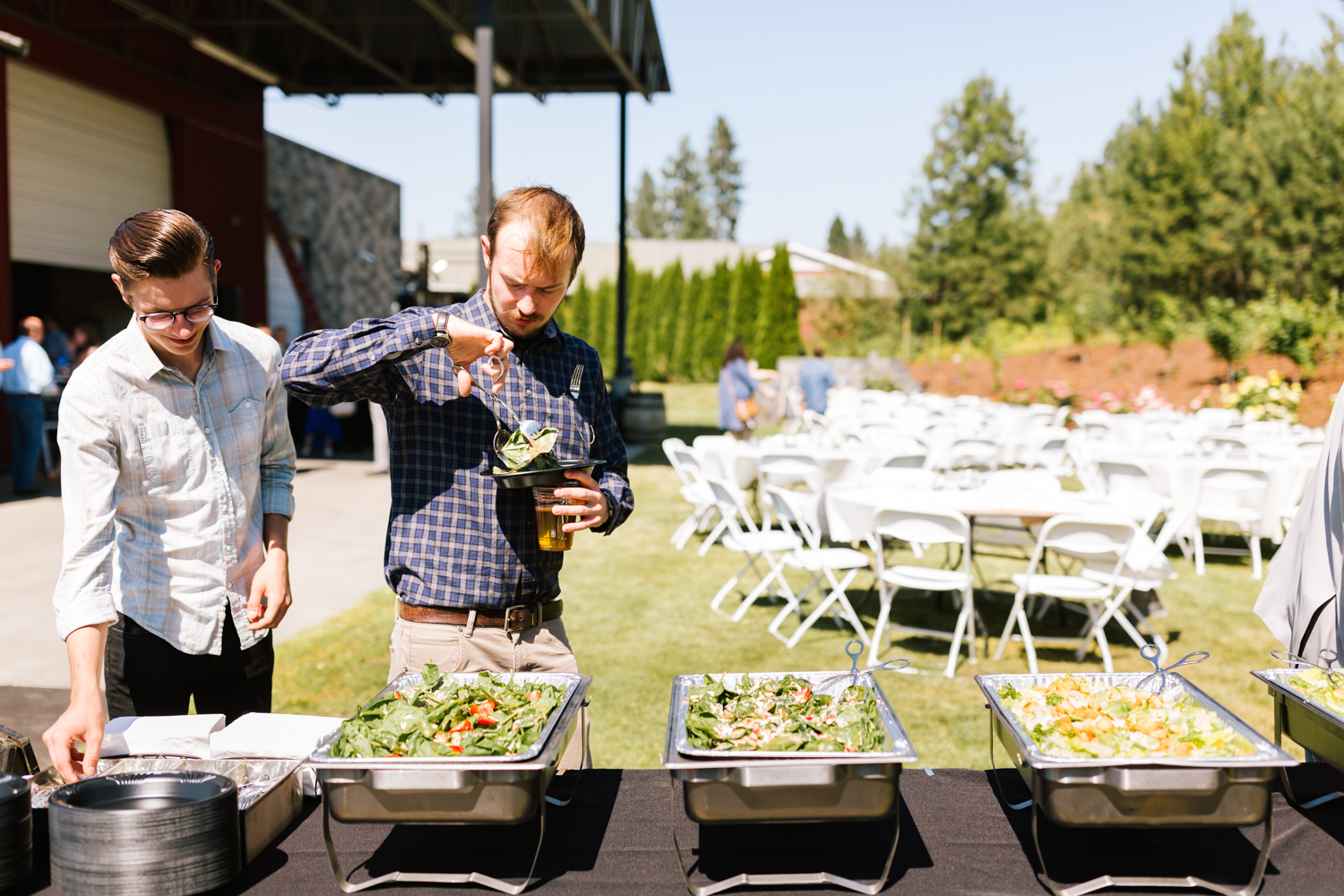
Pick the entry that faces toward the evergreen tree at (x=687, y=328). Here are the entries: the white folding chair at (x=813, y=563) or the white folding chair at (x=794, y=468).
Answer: the white folding chair at (x=794, y=468)

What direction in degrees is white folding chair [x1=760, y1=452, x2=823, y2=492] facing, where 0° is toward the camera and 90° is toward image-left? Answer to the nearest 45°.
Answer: approximately 180°

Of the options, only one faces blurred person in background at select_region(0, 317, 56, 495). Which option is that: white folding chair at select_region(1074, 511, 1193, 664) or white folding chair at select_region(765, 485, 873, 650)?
white folding chair at select_region(1074, 511, 1193, 664)

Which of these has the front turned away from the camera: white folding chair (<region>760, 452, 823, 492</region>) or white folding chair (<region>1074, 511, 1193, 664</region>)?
white folding chair (<region>760, 452, 823, 492</region>)

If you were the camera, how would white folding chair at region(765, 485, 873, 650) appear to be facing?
facing to the right of the viewer

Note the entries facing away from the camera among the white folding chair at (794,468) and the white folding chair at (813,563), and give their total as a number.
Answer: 1

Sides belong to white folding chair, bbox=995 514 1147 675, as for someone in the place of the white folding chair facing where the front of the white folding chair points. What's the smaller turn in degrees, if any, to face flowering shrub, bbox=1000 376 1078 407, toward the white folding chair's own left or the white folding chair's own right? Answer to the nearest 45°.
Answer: approximately 45° to the white folding chair's own right

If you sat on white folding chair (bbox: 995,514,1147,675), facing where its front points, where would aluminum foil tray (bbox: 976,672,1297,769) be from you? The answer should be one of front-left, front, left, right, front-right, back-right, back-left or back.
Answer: back-left
